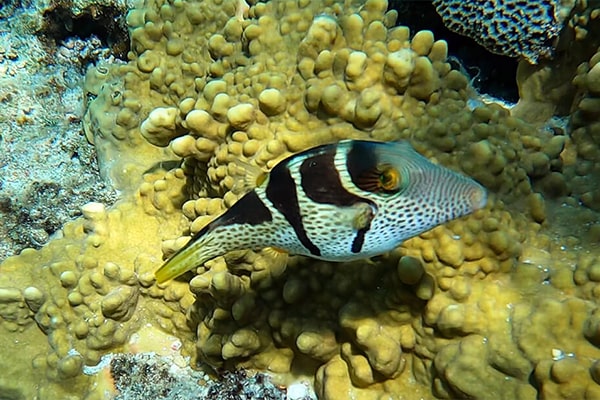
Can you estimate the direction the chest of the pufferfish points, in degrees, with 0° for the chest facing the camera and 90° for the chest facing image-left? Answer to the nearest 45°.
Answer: approximately 270°

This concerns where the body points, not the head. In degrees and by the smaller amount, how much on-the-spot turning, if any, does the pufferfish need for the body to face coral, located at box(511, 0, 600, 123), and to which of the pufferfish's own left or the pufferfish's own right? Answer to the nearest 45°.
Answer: approximately 45° to the pufferfish's own left

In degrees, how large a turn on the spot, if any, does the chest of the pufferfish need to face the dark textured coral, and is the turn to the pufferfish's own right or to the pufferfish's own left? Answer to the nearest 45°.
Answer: approximately 45° to the pufferfish's own left

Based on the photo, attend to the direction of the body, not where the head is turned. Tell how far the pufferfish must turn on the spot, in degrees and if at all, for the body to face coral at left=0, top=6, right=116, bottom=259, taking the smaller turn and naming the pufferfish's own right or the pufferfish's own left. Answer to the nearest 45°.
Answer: approximately 135° to the pufferfish's own left
